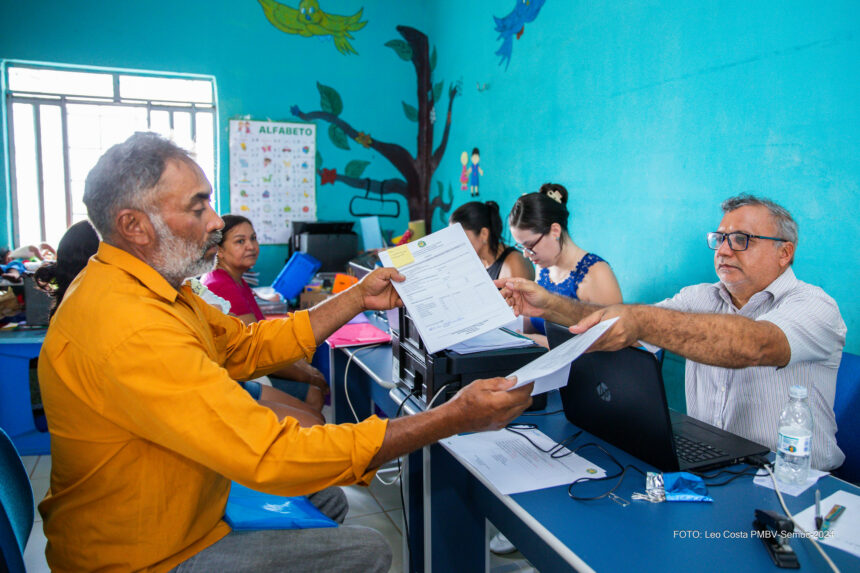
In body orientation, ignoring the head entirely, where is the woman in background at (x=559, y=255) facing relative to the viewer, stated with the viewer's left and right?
facing the viewer and to the left of the viewer

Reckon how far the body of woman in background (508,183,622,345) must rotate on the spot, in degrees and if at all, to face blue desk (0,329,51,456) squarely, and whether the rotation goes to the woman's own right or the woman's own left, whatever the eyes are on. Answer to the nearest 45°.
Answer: approximately 45° to the woman's own right

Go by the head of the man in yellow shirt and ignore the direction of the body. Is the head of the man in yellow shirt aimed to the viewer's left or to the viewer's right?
to the viewer's right

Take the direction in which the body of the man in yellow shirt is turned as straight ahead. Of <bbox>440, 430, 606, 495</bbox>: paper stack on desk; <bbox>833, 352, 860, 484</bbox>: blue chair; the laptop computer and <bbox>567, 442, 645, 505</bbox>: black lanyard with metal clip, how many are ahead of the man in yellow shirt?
4

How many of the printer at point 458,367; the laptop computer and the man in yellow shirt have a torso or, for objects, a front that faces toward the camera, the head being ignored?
0

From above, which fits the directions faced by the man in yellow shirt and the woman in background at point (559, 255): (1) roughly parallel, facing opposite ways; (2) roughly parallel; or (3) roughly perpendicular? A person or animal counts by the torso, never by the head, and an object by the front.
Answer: roughly parallel, facing opposite ways

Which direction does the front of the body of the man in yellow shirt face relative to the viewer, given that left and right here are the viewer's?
facing to the right of the viewer

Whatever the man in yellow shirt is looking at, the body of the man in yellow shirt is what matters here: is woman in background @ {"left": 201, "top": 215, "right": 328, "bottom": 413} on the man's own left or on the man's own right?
on the man's own left

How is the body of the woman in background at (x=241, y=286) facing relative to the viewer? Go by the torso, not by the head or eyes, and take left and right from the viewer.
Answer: facing the viewer and to the right of the viewer

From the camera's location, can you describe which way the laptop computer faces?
facing away from the viewer and to the right of the viewer

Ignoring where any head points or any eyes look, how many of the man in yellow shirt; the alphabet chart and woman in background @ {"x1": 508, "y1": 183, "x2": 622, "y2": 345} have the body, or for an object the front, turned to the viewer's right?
1

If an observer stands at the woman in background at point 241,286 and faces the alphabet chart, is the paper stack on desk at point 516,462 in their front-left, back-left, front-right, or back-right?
back-right

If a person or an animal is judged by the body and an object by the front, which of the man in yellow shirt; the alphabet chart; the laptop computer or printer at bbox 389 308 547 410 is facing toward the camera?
the alphabet chart

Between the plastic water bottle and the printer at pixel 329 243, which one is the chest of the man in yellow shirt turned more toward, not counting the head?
the plastic water bottle

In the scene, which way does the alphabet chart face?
toward the camera

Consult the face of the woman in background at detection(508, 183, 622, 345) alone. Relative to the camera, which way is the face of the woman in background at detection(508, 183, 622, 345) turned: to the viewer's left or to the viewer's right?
to the viewer's left

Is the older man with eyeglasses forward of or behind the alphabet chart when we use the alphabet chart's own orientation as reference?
forward
